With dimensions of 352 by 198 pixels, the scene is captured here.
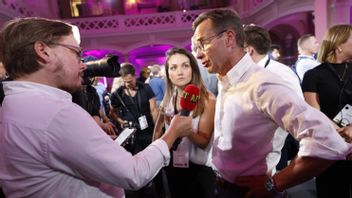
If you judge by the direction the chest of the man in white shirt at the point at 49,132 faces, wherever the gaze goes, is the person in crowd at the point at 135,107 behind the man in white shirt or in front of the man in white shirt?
in front

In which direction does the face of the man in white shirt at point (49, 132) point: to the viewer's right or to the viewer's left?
to the viewer's right

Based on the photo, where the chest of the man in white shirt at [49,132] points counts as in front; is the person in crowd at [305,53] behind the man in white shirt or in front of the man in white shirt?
in front

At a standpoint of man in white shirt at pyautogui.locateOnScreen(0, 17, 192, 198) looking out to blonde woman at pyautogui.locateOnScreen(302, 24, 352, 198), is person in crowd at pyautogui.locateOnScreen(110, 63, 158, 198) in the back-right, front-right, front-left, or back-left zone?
front-left

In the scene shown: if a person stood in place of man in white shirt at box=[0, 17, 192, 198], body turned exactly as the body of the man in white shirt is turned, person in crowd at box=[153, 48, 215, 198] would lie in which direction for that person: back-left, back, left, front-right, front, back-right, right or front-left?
front

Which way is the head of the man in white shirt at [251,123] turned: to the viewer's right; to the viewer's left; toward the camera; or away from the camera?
to the viewer's left

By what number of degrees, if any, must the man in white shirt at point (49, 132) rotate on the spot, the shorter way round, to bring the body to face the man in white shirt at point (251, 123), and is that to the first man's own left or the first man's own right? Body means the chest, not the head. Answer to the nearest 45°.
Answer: approximately 45° to the first man's own right

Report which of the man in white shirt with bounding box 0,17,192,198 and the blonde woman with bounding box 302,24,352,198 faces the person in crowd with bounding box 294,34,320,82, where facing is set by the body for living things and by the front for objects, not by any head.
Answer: the man in white shirt

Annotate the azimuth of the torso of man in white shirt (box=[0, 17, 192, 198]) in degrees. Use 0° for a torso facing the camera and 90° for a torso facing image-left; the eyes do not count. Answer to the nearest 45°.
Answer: approximately 225°

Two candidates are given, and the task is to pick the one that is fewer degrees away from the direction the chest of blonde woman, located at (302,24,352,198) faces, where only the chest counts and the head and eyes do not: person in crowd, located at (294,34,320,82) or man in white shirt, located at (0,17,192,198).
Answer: the man in white shirt

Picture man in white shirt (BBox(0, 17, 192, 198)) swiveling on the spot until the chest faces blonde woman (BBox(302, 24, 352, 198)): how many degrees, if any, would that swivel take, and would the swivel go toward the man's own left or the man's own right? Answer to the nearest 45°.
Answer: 0° — they already face them

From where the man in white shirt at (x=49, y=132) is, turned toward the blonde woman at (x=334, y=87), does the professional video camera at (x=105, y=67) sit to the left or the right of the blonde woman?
left

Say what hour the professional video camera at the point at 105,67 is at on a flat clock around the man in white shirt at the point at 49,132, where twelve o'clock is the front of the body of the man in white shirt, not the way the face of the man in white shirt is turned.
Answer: The professional video camera is roughly at 11 o'clock from the man in white shirt.
